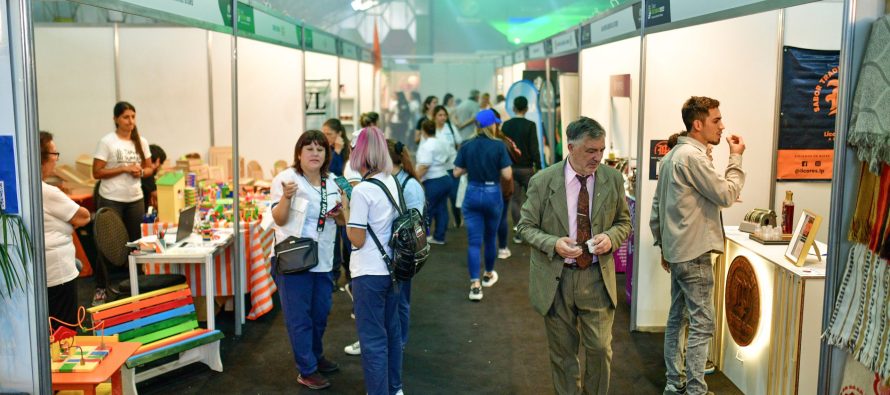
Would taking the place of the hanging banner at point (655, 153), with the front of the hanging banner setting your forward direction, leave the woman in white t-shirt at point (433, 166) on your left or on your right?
on your right

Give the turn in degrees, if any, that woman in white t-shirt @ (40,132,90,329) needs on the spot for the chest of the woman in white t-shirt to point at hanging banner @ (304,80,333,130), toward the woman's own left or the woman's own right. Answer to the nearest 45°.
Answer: approximately 45° to the woman's own left

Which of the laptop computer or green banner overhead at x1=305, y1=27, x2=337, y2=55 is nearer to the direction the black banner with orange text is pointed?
the laptop computer

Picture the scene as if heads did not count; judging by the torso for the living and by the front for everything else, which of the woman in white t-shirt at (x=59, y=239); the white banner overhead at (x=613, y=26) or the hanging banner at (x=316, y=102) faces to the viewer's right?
the woman in white t-shirt

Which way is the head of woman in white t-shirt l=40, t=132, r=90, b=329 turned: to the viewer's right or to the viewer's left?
to the viewer's right

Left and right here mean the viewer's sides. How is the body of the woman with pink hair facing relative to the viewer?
facing away from the viewer and to the left of the viewer

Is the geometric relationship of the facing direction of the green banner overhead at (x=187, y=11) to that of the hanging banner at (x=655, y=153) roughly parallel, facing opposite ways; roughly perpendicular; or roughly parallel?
roughly perpendicular

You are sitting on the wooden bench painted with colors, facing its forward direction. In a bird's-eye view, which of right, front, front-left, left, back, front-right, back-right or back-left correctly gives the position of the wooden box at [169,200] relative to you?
back-left

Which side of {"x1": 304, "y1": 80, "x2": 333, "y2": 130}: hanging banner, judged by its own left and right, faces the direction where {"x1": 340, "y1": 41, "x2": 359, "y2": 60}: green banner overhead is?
back

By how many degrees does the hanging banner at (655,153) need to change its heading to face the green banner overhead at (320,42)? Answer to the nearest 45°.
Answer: approximately 135° to its right
